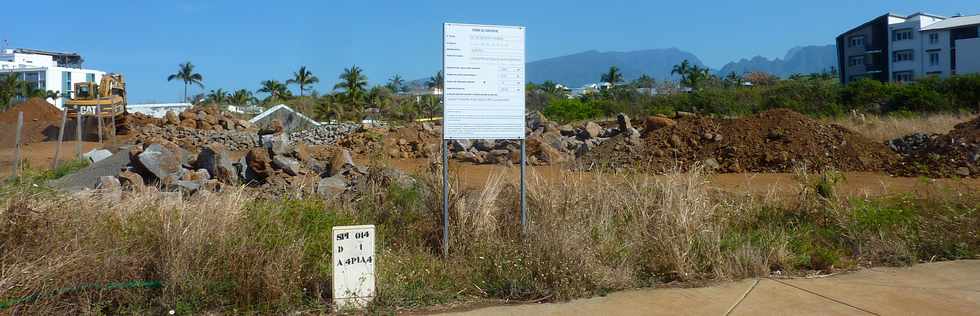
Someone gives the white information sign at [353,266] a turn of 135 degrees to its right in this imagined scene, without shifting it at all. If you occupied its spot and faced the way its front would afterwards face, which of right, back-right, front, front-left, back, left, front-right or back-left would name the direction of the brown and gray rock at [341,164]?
front-right

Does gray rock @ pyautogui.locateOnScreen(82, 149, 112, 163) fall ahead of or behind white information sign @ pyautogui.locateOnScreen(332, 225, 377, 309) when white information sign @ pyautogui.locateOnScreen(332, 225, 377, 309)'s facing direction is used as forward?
behind

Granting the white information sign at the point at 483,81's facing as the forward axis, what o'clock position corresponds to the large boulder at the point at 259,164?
The large boulder is roughly at 5 o'clock from the white information sign.

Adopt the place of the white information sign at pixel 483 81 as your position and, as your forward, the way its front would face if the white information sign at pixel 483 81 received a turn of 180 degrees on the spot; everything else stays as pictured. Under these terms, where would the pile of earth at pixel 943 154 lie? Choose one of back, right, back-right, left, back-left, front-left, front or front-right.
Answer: front-right

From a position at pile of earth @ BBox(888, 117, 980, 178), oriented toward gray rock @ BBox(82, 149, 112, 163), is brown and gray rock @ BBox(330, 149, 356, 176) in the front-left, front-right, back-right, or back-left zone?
front-left

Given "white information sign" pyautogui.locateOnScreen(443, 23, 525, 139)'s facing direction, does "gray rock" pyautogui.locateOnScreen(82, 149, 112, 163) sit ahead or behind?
behind

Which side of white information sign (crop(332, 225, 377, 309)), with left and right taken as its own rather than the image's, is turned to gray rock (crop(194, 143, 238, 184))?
back

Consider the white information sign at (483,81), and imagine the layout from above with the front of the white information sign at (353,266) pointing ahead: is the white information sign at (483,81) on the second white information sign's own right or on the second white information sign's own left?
on the second white information sign's own left

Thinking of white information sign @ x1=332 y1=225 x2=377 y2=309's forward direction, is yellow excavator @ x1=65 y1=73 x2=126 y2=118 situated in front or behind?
behind

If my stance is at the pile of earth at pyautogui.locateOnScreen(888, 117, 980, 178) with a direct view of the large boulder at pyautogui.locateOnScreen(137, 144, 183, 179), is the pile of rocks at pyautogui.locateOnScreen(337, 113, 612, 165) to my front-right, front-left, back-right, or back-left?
front-right

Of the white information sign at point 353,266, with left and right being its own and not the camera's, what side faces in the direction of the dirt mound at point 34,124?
back

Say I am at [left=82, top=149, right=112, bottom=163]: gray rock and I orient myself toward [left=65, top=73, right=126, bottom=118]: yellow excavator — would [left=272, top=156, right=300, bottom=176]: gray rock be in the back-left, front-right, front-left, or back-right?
back-right

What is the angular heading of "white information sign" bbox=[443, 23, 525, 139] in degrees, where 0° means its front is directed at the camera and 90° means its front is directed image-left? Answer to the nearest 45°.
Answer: approximately 0°

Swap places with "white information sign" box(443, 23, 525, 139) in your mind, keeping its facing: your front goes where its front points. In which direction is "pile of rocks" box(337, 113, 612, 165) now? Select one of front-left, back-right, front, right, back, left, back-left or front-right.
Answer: back

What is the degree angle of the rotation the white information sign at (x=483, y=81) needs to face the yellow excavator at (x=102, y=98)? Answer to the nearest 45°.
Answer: approximately 135° to its right

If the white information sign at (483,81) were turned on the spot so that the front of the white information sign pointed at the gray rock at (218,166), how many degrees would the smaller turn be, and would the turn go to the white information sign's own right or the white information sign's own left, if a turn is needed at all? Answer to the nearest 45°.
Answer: approximately 135° to the white information sign's own right

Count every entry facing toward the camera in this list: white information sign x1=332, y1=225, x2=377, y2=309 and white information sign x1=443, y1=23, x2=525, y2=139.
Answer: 2
